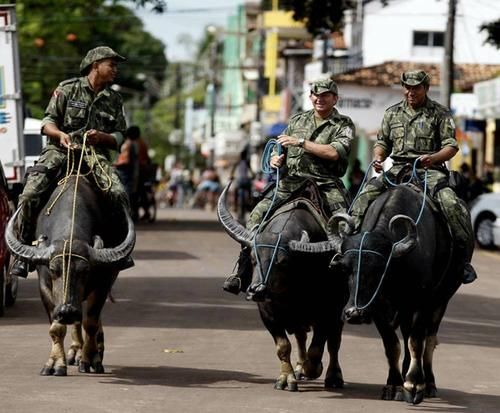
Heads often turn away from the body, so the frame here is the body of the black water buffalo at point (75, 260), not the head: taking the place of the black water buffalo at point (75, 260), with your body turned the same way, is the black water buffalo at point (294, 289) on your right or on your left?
on your left

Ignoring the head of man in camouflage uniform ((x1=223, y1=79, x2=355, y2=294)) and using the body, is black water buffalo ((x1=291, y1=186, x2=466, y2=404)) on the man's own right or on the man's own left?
on the man's own left

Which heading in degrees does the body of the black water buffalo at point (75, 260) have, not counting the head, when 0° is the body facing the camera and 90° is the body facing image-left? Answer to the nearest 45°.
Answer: approximately 0°

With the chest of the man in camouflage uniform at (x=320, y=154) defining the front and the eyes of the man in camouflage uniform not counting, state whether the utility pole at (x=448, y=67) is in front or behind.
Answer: behind

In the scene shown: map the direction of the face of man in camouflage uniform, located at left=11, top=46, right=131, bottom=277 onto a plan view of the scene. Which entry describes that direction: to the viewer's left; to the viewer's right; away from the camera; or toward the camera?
to the viewer's right

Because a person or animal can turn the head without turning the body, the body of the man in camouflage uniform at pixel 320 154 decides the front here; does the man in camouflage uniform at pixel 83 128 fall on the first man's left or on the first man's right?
on the first man's right

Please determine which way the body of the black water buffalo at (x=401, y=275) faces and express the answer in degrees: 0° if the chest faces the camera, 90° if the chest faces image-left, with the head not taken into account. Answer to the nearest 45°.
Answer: approximately 45°
